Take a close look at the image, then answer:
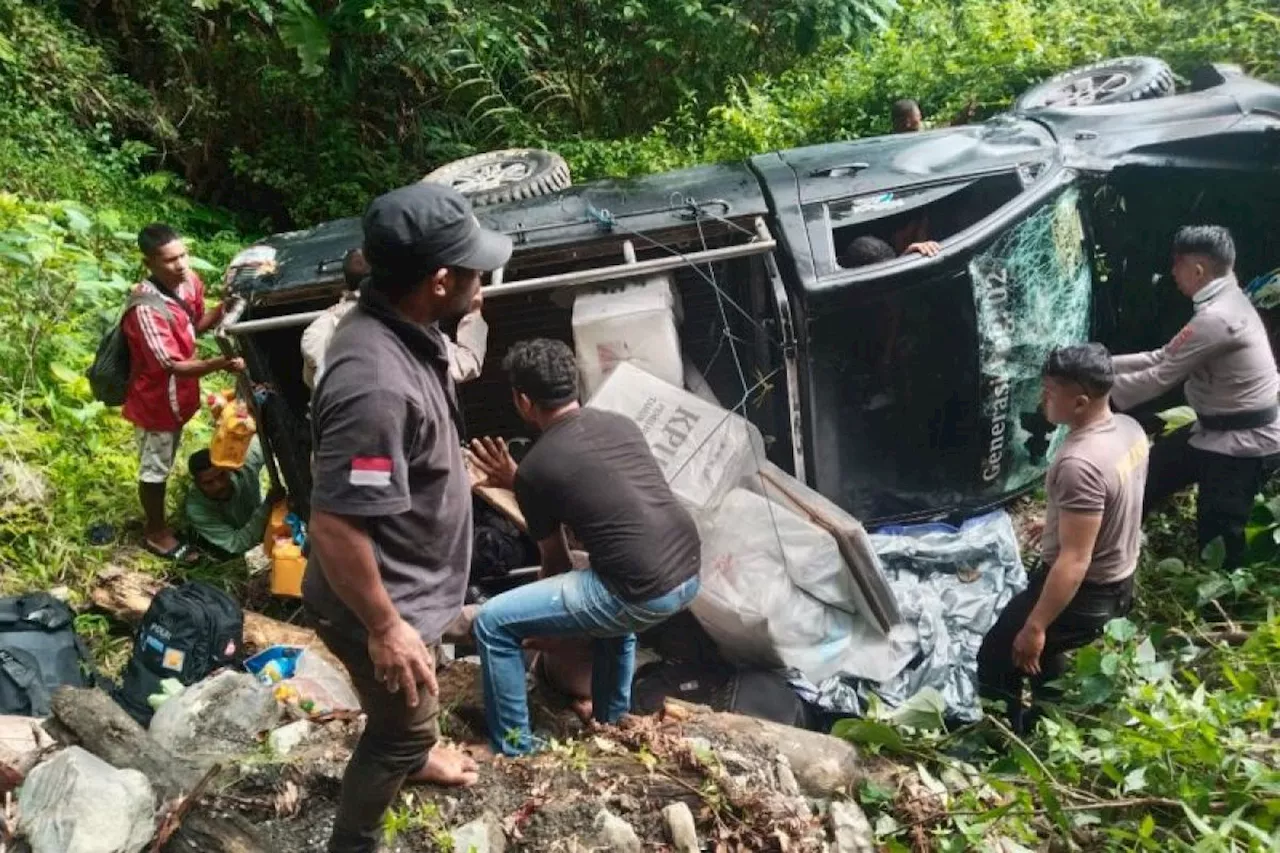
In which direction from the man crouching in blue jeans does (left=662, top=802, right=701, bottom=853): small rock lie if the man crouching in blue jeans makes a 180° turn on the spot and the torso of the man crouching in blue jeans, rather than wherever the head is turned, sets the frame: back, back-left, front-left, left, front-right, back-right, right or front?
front-right

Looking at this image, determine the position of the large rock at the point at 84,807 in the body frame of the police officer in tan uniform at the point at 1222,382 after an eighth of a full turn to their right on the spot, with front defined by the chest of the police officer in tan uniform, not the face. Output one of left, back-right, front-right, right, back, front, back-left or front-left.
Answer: left

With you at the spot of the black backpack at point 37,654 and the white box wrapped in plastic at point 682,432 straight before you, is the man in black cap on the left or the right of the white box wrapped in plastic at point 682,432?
right

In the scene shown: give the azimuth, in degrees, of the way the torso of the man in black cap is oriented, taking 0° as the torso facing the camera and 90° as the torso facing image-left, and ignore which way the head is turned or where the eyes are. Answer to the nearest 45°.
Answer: approximately 270°

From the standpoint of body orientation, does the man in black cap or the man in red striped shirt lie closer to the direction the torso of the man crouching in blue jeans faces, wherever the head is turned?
the man in red striped shirt

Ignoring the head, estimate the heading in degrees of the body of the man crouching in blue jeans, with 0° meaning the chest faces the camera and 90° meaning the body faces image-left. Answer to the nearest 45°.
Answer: approximately 135°

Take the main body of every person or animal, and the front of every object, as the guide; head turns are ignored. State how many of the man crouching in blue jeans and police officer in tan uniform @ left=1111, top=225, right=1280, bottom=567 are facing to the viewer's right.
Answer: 0

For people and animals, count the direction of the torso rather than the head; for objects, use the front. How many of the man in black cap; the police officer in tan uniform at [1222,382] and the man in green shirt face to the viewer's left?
1

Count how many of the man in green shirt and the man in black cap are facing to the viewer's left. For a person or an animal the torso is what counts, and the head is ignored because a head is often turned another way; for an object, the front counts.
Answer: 0

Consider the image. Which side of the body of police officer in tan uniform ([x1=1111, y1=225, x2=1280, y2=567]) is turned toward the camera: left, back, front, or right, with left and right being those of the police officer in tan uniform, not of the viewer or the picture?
left

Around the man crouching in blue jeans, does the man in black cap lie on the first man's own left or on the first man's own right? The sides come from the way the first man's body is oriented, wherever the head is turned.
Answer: on the first man's own left

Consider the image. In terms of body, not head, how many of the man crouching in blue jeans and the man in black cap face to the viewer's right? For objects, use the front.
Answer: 1

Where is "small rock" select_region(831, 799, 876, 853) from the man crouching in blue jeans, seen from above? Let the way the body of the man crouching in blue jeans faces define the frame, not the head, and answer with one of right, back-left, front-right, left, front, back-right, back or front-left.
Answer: back

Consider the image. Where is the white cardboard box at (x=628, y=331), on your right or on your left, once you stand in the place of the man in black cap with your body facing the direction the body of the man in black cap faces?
on your left

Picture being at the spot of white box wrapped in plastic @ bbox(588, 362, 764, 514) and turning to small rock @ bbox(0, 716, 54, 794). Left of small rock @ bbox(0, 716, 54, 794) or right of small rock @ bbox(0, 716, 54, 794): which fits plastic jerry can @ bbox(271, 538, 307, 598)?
right
